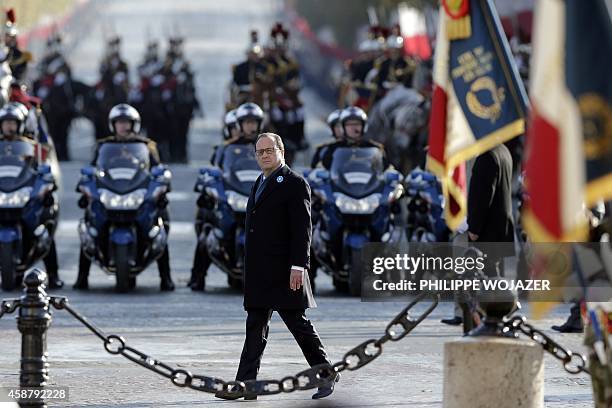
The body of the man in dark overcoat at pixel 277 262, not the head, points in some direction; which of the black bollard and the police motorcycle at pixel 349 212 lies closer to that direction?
the black bollard

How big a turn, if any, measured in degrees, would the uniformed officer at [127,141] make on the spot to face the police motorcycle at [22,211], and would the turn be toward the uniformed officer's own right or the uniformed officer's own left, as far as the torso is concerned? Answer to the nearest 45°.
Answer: approximately 90° to the uniformed officer's own right

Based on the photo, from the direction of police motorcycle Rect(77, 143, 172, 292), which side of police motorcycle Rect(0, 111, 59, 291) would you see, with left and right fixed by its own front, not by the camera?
left

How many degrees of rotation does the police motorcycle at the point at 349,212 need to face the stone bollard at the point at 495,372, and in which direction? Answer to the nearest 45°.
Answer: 0° — it already faces it

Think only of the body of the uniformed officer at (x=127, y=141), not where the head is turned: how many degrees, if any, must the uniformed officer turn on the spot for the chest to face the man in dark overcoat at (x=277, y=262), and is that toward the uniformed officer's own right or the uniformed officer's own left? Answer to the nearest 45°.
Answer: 0° — they already face them

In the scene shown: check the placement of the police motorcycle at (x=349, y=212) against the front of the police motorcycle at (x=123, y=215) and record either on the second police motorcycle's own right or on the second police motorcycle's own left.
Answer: on the second police motorcycle's own left
